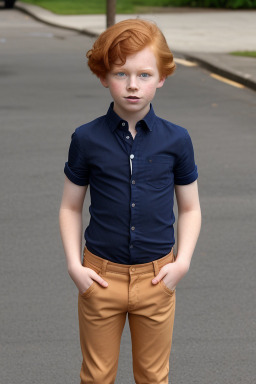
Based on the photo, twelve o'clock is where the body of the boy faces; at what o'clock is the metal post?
The metal post is roughly at 6 o'clock from the boy.

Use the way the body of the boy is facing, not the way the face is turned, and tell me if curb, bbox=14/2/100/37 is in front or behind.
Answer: behind

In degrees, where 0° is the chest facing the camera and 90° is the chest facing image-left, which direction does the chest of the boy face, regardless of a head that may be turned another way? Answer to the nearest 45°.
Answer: approximately 0°
